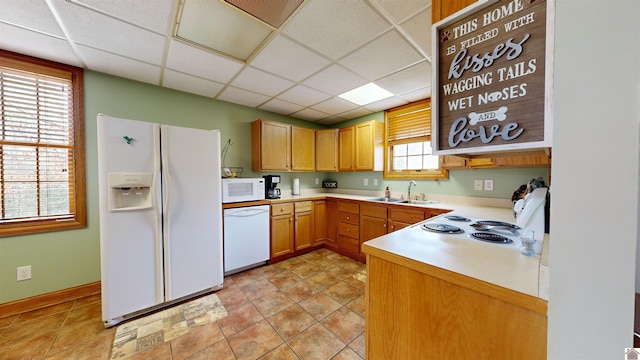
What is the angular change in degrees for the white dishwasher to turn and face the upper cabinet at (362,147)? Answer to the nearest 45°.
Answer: approximately 45° to its left

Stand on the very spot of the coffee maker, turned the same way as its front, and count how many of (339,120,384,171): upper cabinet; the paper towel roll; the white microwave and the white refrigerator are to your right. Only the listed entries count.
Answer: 2

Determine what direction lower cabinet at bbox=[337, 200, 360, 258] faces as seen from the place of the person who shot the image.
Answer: facing the viewer and to the left of the viewer

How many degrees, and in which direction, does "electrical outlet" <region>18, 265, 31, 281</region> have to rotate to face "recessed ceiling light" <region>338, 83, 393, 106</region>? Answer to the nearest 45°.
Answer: approximately 45° to its left

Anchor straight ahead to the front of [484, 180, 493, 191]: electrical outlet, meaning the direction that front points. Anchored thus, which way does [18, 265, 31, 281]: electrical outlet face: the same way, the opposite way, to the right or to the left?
to the left

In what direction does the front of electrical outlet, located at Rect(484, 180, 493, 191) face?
toward the camera

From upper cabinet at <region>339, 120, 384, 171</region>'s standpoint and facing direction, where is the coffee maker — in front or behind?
in front

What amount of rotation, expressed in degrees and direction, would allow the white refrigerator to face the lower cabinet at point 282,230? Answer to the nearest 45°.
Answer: approximately 45° to its left

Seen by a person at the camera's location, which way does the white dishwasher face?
facing the viewer and to the right of the viewer

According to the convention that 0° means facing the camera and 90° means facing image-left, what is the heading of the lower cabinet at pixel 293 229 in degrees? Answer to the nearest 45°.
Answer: approximately 315°

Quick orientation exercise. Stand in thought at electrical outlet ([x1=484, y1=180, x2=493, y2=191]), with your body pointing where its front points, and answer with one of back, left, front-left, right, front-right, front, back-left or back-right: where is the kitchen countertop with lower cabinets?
front
